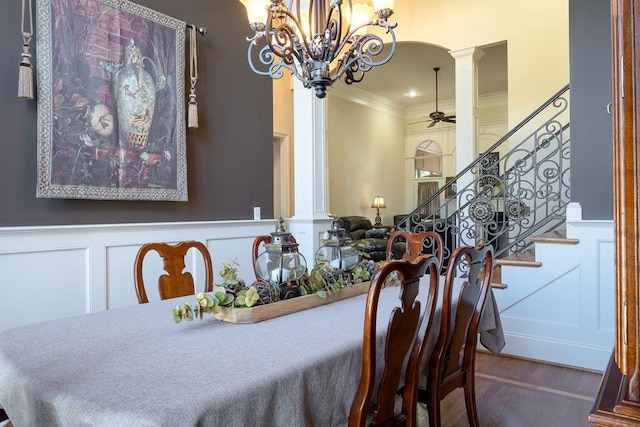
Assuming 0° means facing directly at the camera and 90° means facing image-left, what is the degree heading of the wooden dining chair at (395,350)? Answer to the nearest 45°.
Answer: approximately 135°

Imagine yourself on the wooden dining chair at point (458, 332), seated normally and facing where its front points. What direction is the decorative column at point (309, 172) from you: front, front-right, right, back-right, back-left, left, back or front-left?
front

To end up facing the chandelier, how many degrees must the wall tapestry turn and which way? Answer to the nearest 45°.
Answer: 0° — it already faces it

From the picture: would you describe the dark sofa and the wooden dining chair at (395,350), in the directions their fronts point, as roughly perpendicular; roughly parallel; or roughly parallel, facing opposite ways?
roughly parallel, facing opposite ways

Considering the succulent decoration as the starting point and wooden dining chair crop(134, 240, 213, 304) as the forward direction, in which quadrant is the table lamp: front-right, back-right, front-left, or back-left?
front-right

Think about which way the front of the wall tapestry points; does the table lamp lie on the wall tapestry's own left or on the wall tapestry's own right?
on the wall tapestry's own left

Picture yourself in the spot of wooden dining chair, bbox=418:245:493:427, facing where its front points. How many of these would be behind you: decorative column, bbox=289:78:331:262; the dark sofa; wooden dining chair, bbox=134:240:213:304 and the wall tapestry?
0

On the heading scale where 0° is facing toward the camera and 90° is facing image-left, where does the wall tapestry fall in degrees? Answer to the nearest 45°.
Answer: approximately 315°

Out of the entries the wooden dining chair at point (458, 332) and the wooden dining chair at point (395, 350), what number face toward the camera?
0

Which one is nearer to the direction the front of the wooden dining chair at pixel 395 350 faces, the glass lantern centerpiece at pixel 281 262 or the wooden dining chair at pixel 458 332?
the glass lantern centerpiece

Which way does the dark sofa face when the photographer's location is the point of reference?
facing the viewer and to the right of the viewer

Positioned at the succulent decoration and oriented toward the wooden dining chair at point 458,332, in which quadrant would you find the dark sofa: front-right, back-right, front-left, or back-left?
front-left

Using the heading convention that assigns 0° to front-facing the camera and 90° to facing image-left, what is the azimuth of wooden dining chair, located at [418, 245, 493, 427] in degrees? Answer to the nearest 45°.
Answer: approximately 135°
